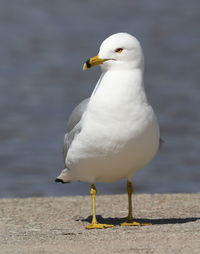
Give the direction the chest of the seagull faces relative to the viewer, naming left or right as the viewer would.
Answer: facing the viewer and to the right of the viewer
